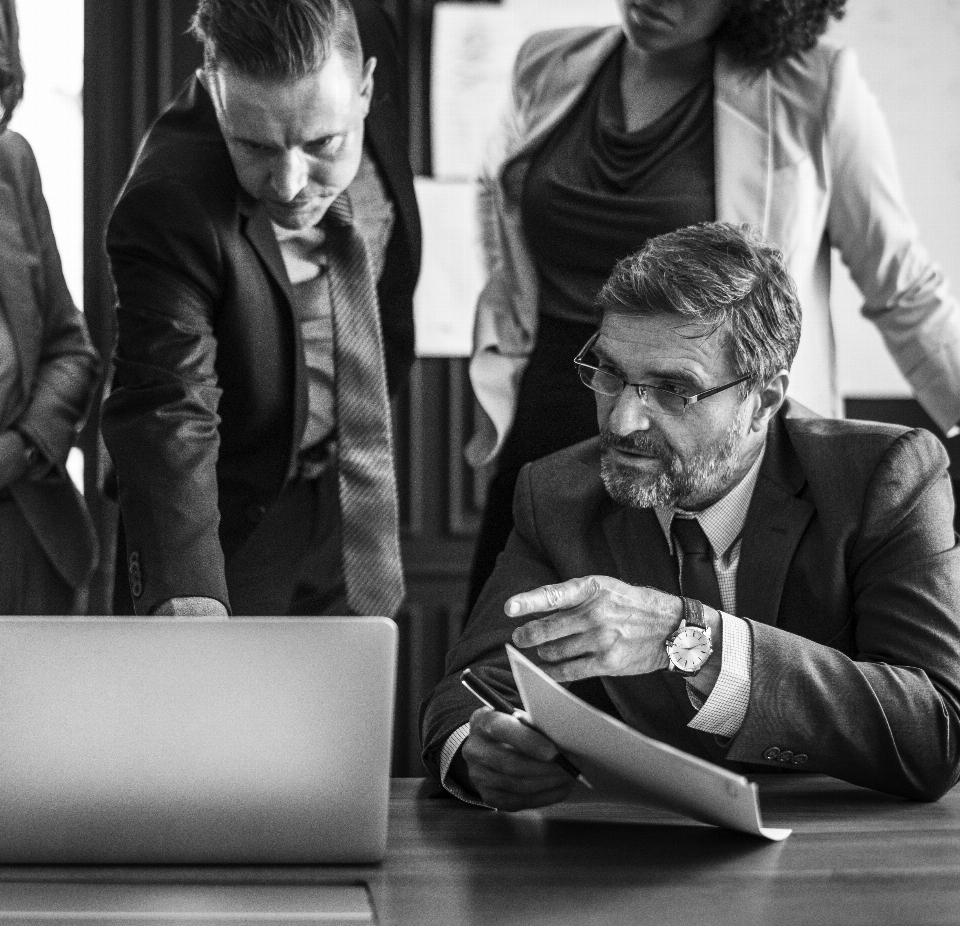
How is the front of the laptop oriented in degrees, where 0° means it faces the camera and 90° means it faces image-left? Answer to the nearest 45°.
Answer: approximately 180°

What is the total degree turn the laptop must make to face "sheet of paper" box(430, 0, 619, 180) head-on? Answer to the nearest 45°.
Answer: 0° — it already faces it

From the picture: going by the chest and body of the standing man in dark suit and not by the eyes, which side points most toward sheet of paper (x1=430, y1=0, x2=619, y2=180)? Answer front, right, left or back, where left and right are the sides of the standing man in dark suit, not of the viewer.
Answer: left

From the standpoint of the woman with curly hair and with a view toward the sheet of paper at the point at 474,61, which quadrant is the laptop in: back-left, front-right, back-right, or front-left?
back-left

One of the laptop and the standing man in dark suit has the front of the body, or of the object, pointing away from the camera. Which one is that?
the laptop

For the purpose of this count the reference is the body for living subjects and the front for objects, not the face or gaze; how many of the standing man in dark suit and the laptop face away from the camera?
1

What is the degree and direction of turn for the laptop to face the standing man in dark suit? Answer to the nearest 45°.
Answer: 0° — it already faces them

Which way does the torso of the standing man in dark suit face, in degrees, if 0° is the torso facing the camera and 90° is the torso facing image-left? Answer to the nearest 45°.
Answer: approximately 315°

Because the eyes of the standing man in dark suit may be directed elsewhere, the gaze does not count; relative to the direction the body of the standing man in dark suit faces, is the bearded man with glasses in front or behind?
in front

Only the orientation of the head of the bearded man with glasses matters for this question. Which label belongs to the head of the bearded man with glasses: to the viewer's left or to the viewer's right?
to the viewer's left
